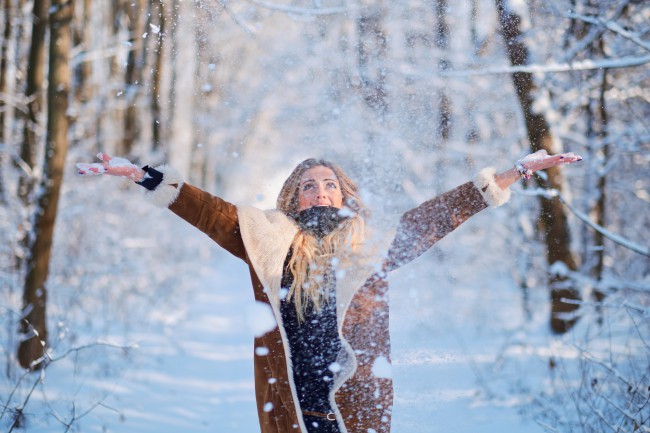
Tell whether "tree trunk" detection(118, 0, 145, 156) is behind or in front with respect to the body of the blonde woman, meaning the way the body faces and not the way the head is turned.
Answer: behind

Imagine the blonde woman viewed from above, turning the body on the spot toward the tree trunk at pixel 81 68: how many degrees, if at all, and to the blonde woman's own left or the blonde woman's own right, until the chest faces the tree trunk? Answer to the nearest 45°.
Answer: approximately 135° to the blonde woman's own right

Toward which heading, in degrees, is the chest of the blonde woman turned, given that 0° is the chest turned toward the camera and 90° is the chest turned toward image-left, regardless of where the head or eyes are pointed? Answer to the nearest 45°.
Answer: approximately 0°
